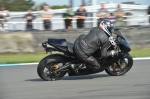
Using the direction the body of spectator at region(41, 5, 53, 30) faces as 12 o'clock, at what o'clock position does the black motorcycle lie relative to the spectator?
The black motorcycle is roughly at 12 o'clock from the spectator.

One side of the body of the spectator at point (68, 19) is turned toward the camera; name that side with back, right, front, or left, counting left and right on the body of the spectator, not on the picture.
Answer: front

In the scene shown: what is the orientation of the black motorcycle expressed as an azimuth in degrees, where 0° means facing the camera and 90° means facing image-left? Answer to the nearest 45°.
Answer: approximately 270°

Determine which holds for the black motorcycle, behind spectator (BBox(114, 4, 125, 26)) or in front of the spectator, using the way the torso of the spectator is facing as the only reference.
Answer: in front

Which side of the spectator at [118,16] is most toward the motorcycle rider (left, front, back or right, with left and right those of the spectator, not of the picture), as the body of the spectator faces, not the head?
front

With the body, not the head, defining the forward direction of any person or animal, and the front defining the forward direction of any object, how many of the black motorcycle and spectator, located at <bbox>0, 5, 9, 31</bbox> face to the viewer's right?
1

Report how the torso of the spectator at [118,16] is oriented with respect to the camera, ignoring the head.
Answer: toward the camera

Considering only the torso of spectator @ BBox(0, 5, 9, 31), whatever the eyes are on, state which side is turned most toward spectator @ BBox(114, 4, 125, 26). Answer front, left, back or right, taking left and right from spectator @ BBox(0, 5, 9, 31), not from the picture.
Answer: left

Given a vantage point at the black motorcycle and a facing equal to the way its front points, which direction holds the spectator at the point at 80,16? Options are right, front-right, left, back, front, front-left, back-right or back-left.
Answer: left

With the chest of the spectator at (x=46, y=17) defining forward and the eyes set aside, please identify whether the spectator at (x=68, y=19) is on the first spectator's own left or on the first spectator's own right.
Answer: on the first spectator's own left

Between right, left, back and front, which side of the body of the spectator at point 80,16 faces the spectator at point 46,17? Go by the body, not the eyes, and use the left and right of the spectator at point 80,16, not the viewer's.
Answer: right

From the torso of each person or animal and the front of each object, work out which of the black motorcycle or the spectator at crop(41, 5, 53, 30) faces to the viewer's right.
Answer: the black motorcycle

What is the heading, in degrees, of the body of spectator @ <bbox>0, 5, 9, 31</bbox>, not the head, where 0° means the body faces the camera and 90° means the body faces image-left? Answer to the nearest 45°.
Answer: approximately 0°

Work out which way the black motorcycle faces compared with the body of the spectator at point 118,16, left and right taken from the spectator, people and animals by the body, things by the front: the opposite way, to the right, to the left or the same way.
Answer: to the left

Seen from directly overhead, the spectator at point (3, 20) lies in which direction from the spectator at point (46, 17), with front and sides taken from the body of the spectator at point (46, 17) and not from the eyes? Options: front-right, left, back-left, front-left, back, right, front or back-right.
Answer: right
